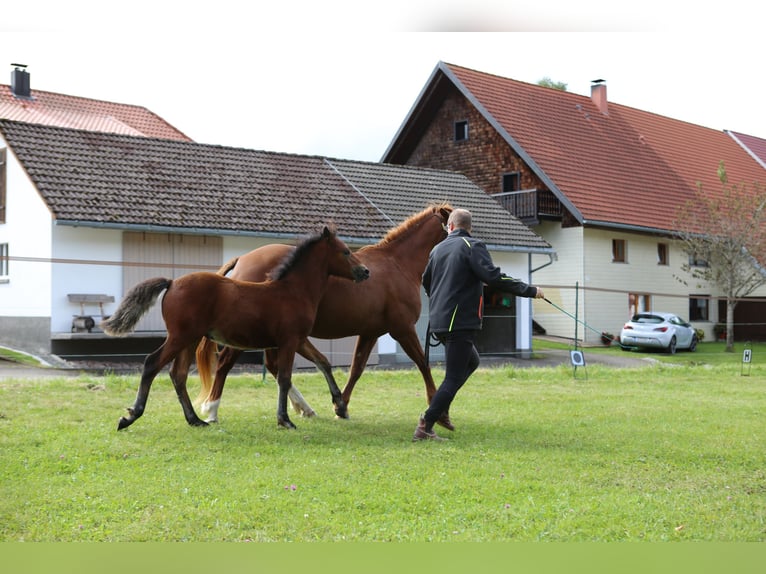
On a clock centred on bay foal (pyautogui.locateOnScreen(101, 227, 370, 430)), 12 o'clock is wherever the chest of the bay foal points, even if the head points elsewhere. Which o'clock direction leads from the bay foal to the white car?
The white car is roughly at 10 o'clock from the bay foal.

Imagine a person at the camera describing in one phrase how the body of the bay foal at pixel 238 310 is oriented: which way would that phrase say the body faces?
to the viewer's right

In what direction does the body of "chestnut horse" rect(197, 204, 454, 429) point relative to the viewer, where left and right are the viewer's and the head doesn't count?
facing to the right of the viewer

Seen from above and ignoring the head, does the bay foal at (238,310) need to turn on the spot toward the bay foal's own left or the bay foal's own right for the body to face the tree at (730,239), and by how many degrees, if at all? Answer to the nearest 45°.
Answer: approximately 45° to the bay foal's own left

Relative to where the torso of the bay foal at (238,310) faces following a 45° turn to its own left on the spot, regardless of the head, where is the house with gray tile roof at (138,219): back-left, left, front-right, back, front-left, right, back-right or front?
front-left

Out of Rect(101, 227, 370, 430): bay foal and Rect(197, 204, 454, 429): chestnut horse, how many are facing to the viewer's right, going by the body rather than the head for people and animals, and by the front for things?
2
